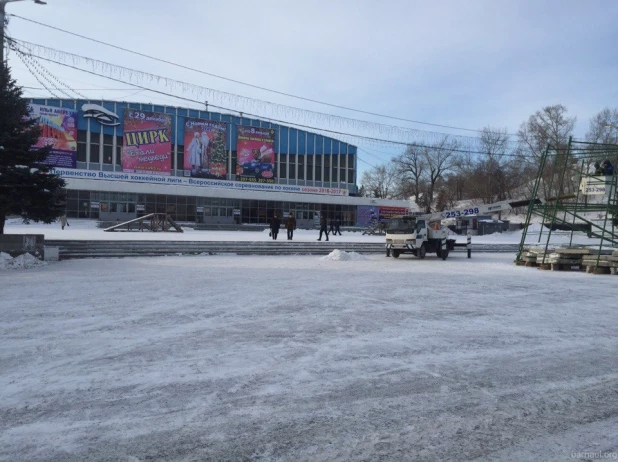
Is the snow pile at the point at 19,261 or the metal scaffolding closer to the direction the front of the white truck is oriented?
the snow pile

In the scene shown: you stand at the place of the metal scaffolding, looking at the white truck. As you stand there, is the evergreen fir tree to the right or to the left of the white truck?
left

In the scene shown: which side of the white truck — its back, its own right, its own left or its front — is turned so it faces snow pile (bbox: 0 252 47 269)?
front

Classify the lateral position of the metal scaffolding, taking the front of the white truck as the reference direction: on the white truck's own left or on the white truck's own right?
on the white truck's own left

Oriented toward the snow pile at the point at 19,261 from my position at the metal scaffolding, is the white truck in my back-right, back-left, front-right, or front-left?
front-right

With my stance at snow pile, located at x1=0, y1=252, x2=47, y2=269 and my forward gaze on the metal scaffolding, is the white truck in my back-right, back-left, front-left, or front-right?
front-left

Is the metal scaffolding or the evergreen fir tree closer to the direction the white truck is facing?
the evergreen fir tree
